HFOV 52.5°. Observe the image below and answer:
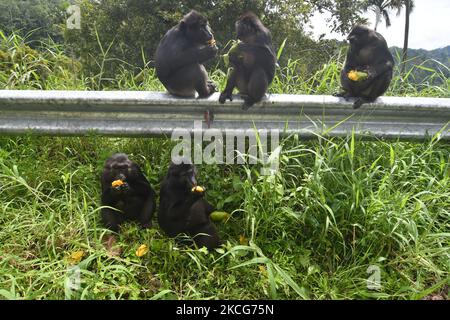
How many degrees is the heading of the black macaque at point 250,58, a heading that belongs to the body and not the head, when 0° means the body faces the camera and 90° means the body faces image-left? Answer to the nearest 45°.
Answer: approximately 45°

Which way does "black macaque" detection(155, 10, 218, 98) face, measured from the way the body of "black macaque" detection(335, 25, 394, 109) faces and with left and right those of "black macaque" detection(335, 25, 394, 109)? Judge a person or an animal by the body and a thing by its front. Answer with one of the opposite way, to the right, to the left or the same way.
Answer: the opposite way

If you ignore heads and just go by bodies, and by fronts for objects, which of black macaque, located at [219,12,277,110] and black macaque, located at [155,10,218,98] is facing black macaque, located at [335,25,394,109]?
black macaque, located at [155,10,218,98]

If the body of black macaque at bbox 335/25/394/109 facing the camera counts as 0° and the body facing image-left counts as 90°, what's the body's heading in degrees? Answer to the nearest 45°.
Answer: approximately 45°

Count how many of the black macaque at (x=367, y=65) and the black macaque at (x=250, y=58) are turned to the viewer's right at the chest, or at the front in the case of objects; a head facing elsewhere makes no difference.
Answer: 0

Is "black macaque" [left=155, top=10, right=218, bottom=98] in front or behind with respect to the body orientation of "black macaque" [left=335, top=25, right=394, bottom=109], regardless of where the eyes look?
in front

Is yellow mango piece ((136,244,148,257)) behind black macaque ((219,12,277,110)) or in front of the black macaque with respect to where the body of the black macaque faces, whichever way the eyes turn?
in front

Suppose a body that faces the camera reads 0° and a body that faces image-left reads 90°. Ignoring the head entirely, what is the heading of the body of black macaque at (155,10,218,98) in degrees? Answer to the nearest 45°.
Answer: approximately 270°

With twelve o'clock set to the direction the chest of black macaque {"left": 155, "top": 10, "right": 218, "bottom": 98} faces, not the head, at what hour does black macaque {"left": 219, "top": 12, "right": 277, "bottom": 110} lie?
black macaque {"left": 219, "top": 12, "right": 277, "bottom": 110} is roughly at 12 o'clock from black macaque {"left": 155, "top": 10, "right": 218, "bottom": 98}.

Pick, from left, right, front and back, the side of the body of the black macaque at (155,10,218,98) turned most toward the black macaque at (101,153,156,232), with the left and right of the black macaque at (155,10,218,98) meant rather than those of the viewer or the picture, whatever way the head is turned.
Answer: right

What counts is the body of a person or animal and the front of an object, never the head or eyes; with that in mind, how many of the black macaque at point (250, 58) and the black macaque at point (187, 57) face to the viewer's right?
1

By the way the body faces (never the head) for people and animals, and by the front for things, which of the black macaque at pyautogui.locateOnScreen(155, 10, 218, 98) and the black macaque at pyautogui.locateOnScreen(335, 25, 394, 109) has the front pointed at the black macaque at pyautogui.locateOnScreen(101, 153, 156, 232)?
the black macaque at pyautogui.locateOnScreen(335, 25, 394, 109)

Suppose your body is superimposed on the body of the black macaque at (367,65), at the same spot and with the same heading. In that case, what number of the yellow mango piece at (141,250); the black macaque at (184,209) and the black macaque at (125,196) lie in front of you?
3

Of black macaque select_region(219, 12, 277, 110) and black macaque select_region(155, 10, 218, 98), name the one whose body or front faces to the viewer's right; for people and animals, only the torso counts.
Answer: black macaque select_region(155, 10, 218, 98)

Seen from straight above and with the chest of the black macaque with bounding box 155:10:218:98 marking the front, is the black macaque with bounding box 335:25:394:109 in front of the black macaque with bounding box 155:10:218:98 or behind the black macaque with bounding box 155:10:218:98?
in front

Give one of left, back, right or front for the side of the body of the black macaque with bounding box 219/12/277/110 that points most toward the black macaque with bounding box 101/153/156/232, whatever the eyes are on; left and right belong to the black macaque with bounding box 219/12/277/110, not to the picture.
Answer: front

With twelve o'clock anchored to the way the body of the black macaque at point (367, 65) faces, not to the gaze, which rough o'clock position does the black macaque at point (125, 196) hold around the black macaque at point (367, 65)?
the black macaque at point (125, 196) is roughly at 12 o'clock from the black macaque at point (367, 65).
